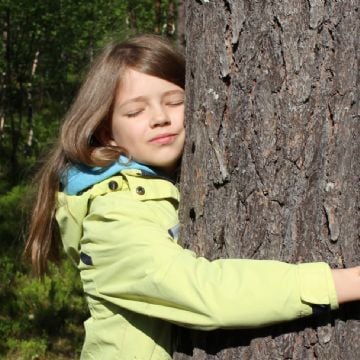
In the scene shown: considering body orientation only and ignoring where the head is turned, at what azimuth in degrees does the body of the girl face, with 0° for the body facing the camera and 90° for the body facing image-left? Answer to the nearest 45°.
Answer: approximately 270°
